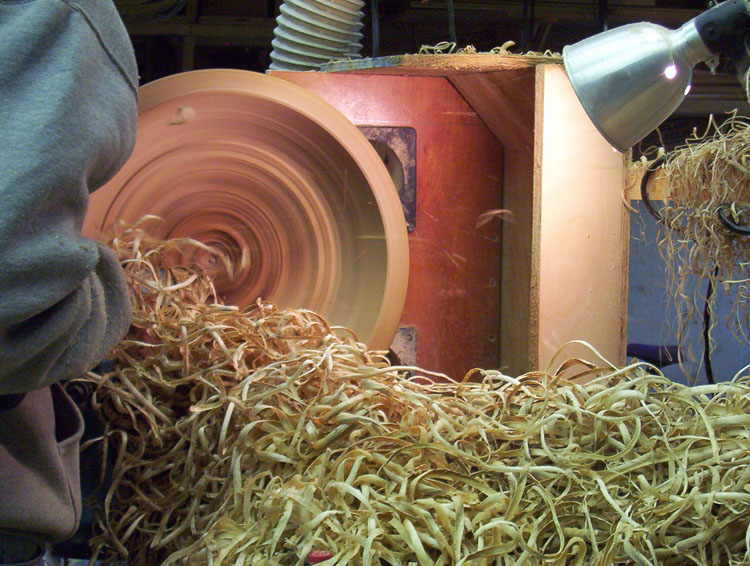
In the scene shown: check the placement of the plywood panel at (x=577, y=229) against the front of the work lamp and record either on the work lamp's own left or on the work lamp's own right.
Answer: on the work lamp's own right

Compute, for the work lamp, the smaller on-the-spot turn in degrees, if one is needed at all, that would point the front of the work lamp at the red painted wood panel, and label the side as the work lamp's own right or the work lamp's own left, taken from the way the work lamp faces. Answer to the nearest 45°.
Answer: approximately 45° to the work lamp's own right

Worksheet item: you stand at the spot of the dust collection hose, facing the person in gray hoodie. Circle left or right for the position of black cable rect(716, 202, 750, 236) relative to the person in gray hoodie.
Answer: left

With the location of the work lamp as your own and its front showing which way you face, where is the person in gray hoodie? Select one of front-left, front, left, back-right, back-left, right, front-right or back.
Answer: front-left

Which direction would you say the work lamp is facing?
to the viewer's left

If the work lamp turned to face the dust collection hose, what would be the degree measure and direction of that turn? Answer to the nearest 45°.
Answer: approximately 45° to its right
